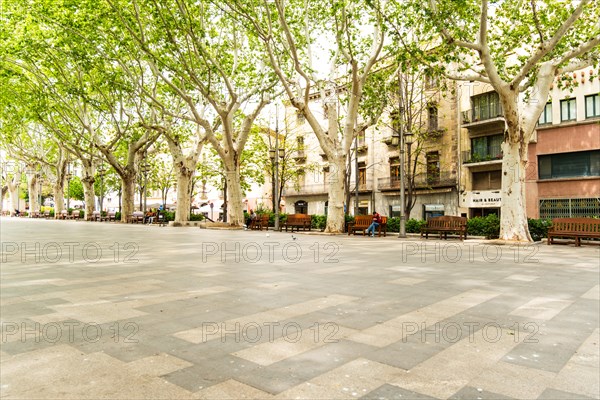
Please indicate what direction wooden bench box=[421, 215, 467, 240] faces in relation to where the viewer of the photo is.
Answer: facing the viewer and to the left of the viewer

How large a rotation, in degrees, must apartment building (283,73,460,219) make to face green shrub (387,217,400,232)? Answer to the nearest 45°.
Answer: approximately 45° to its left

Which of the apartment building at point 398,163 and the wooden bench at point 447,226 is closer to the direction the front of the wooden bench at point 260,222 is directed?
the wooden bench

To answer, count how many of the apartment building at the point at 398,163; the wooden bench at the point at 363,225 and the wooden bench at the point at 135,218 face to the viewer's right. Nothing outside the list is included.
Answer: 0

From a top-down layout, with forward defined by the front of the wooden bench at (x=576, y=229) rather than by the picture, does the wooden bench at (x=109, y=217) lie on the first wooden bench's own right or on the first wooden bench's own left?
on the first wooden bench's own right

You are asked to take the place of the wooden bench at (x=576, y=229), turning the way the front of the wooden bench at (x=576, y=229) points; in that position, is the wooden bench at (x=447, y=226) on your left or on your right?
on your right

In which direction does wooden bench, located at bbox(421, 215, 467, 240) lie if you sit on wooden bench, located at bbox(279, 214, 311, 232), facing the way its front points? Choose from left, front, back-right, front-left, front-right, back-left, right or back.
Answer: left

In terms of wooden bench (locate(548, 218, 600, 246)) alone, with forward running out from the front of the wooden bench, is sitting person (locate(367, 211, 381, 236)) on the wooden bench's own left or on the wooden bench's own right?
on the wooden bench's own right

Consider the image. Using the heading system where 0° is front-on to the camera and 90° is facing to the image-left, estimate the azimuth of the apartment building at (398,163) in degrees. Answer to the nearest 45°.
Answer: approximately 45°

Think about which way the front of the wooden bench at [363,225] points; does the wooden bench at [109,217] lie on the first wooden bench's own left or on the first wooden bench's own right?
on the first wooden bench's own right

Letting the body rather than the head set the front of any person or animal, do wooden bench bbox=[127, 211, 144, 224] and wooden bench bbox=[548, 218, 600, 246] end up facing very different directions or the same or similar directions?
same or similar directions

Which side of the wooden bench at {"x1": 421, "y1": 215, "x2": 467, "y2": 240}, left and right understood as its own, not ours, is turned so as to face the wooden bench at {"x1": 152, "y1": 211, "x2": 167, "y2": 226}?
right

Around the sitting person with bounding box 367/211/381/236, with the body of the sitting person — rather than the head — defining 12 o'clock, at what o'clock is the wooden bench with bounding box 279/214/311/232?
The wooden bench is roughly at 3 o'clock from the sitting person.

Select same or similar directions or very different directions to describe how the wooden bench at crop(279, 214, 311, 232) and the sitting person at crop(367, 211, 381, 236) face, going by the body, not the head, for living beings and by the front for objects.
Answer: same or similar directions

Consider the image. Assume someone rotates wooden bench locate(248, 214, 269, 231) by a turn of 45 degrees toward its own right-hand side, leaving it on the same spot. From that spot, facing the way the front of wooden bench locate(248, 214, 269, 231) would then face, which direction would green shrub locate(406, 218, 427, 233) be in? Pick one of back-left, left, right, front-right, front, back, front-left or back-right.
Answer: back-left

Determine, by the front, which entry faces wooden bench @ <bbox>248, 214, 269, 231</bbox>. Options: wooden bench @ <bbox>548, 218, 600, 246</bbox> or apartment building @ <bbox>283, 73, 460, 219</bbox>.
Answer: the apartment building

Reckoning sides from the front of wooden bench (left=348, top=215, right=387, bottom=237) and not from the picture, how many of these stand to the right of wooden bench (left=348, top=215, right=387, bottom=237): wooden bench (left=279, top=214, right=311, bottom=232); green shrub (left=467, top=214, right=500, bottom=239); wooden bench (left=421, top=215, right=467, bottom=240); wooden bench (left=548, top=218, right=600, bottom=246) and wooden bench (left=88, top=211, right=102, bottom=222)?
2

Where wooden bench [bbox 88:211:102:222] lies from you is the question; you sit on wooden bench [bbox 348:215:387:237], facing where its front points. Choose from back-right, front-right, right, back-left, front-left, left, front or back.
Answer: right
